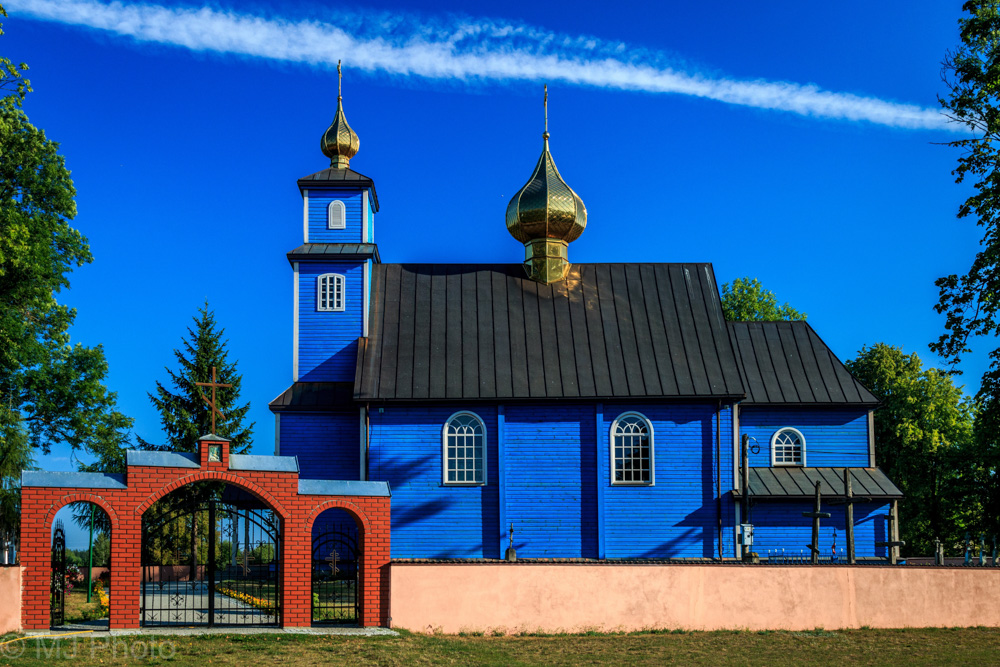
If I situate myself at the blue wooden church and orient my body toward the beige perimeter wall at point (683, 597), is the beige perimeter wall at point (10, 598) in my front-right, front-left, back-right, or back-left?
front-right

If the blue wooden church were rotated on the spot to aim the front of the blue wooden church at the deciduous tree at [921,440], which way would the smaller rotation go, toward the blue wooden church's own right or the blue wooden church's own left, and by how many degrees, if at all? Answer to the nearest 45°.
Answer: approximately 135° to the blue wooden church's own right

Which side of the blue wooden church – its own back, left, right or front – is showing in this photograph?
left

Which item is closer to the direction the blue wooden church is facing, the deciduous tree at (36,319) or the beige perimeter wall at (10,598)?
the deciduous tree

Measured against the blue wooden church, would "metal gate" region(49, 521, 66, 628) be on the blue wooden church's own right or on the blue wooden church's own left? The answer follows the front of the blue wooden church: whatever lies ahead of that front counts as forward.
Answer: on the blue wooden church's own left

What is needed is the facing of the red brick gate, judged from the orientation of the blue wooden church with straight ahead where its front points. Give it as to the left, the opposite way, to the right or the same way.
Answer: to the left

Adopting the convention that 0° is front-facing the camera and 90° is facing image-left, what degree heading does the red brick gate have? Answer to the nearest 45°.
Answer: approximately 0°

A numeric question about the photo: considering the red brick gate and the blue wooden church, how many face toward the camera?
1

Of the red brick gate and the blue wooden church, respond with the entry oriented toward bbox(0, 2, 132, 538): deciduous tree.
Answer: the blue wooden church

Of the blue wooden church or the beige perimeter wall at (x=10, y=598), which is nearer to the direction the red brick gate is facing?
the beige perimeter wall

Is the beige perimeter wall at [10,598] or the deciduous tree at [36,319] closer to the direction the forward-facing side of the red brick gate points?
the beige perimeter wall

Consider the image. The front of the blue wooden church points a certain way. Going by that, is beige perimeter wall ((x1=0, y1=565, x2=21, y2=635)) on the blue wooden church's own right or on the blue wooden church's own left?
on the blue wooden church's own left
